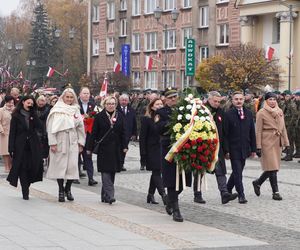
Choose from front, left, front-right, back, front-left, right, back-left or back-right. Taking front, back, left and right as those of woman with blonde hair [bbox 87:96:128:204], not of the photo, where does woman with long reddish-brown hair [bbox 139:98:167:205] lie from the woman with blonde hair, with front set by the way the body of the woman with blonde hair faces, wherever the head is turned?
left

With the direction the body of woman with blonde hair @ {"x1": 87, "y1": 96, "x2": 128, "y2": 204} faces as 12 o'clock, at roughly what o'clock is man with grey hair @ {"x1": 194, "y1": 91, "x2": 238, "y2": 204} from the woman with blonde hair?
The man with grey hair is roughly at 9 o'clock from the woman with blonde hair.

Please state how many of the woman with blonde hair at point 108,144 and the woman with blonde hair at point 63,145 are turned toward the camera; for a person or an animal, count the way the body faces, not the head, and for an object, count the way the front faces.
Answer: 2

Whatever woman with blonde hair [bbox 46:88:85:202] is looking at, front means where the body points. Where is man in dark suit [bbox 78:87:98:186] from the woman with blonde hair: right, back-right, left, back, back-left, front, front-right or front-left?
back

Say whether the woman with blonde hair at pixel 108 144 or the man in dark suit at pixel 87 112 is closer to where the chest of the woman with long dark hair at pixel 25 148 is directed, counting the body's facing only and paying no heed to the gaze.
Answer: the woman with blonde hair

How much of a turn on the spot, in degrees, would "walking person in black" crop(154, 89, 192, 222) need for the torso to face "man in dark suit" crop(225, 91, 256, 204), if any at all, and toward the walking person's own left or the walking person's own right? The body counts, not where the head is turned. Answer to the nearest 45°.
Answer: approximately 90° to the walking person's own left

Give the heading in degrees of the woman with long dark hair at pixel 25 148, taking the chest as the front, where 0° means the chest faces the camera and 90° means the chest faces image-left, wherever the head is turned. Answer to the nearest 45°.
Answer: approximately 315°

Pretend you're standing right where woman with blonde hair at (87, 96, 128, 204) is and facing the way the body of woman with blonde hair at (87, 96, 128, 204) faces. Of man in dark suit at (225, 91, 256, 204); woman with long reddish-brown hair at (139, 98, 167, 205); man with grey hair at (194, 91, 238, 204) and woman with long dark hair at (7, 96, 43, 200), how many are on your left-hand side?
3

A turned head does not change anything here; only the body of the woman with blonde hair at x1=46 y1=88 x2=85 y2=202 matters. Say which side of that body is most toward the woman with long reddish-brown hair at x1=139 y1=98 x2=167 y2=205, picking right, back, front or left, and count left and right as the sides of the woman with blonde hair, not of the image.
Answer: left

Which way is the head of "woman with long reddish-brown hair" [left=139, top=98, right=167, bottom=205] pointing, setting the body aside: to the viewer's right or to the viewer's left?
to the viewer's right

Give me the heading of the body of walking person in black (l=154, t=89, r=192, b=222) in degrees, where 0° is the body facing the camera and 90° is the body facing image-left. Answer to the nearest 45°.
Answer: approximately 315°

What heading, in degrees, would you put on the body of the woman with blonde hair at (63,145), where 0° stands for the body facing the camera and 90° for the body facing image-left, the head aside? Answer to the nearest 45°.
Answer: approximately 0°
